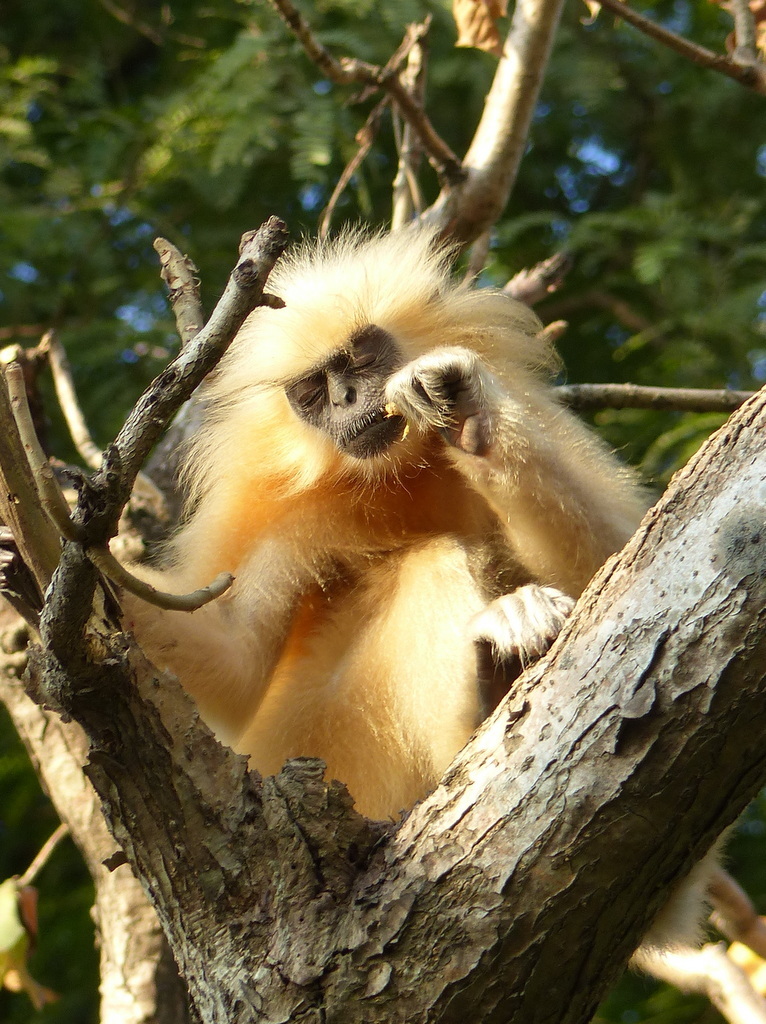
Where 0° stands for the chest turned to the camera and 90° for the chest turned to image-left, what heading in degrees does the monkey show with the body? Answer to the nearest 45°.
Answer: approximately 0°

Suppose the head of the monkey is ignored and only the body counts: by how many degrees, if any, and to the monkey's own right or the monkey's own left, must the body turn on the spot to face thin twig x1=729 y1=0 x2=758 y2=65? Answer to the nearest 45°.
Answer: approximately 90° to the monkey's own left

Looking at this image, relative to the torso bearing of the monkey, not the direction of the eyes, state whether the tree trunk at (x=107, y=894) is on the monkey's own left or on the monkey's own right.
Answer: on the monkey's own right
